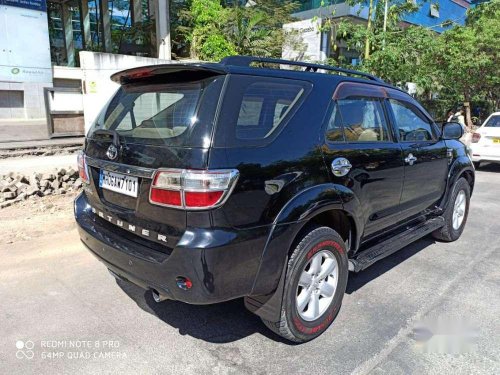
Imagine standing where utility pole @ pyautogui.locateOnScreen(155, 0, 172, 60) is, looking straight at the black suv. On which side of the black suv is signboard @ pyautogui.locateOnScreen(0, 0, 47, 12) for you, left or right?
right

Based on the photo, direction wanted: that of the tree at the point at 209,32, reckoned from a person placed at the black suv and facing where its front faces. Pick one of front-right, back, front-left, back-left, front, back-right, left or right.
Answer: front-left

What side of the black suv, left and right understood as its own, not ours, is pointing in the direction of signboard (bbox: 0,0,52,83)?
left

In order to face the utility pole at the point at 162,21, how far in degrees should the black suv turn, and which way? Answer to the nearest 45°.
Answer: approximately 45° to its left

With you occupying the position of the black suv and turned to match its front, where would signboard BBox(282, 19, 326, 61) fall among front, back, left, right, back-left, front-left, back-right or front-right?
front-left

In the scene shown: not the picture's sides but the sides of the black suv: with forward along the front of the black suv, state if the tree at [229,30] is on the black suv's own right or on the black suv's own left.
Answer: on the black suv's own left

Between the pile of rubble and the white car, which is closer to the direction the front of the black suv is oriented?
the white car

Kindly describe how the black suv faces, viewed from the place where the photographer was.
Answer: facing away from the viewer and to the right of the viewer

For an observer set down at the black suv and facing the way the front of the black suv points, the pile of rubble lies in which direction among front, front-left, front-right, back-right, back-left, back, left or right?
left

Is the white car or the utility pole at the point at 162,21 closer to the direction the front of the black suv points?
the white car

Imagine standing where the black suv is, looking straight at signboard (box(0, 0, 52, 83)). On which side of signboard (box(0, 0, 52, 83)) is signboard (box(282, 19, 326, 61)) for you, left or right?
right
